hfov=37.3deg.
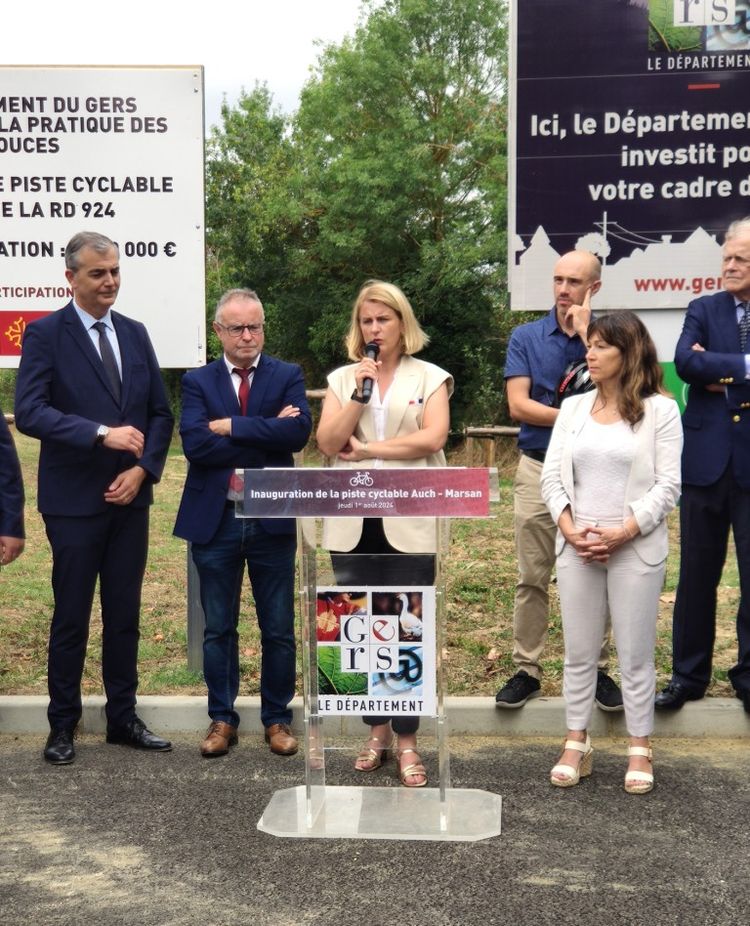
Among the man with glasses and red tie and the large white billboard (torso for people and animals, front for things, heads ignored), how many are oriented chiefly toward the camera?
2

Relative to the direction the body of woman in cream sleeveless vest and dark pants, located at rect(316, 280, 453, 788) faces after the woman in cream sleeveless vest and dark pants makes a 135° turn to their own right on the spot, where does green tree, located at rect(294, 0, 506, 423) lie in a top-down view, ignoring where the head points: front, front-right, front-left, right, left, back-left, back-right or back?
front-right

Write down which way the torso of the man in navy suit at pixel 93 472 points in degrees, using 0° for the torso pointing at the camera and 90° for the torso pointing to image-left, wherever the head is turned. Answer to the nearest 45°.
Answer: approximately 315°

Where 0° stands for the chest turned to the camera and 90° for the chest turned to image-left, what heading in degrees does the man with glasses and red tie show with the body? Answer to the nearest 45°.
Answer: approximately 0°

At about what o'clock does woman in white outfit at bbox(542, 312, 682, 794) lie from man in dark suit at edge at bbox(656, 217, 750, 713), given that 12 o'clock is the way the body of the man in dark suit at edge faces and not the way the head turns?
The woman in white outfit is roughly at 1 o'clock from the man in dark suit at edge.

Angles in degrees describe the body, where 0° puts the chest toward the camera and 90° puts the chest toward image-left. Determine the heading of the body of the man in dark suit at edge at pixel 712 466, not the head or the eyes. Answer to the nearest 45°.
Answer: approximately 0°
